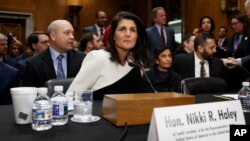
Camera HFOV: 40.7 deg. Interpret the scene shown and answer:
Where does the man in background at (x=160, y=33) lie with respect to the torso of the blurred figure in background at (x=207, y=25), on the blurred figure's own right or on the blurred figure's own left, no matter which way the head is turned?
on the blurred figure's own right

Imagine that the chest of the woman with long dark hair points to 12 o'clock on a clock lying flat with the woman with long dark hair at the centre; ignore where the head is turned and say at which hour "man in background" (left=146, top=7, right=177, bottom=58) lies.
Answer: The man in background is roughly at 8 o'clock from the woman with long dark hair.

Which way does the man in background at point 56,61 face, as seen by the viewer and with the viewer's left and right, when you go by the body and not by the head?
facing the viewer and to the right of the viewer

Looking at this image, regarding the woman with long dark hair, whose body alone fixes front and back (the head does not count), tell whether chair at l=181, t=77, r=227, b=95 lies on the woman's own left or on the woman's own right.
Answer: on the woman's own left

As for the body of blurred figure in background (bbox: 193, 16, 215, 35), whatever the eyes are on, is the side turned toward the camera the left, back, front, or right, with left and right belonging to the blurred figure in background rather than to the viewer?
front

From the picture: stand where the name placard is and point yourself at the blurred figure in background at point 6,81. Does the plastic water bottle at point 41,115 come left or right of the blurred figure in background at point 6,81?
left

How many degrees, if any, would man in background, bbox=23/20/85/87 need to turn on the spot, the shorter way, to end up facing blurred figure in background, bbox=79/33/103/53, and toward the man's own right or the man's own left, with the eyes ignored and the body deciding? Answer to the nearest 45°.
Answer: approximately 135° to the man's own left

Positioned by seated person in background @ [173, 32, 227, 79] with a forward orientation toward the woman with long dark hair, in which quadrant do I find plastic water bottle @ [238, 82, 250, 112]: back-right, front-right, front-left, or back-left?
front-left
